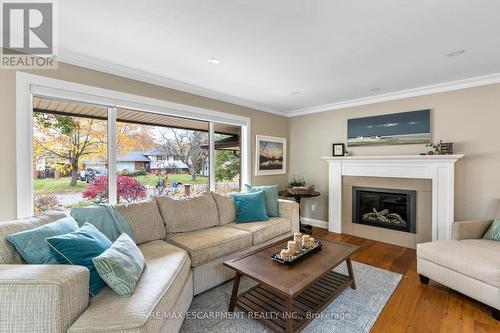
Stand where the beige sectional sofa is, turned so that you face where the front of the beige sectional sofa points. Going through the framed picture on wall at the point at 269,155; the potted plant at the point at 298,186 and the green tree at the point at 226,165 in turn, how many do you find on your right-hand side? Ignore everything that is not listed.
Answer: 0

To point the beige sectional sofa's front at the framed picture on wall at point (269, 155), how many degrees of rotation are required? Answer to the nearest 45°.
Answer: approximately 90° to its left

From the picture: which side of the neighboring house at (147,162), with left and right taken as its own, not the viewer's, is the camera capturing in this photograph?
front

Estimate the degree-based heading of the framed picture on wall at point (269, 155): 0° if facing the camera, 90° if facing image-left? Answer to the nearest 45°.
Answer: approximately 315°

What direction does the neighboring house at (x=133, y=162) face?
toward the camera

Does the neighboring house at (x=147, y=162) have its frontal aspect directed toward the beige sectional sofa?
yes

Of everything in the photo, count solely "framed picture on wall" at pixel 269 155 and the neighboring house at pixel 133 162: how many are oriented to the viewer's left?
0

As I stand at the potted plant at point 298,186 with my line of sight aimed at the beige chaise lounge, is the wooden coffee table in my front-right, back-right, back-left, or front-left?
front-right

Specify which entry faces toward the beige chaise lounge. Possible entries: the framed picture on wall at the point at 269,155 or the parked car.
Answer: the framed picture on wall

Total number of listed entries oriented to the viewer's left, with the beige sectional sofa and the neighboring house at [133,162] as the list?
0

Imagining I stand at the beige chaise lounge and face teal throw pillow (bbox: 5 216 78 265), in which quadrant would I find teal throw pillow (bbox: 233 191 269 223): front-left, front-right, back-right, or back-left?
front-right

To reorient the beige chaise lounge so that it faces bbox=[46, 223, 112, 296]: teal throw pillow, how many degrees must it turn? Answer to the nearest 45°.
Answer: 0° — it already faces it

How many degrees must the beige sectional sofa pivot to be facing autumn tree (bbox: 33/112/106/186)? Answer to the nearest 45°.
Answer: approximately 180°

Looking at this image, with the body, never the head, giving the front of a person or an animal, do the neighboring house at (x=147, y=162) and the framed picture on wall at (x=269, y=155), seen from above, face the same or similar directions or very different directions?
same or similar directions

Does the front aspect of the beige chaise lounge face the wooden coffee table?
yes
